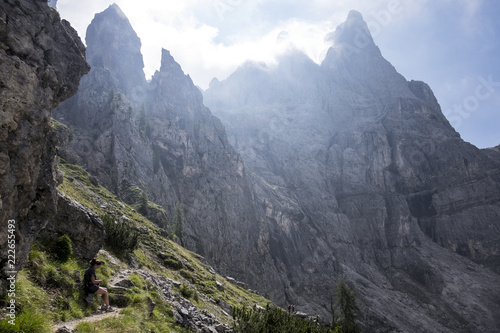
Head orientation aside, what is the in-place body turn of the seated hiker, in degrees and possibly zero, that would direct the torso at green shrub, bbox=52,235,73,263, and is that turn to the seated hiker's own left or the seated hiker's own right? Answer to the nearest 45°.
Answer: approximately 135° to the seated hiker's own left

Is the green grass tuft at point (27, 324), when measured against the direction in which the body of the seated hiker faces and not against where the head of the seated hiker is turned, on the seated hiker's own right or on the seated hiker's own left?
on the seated hiker's own right

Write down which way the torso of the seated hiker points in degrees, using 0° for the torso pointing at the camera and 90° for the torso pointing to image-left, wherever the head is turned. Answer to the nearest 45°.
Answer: approximately 270°

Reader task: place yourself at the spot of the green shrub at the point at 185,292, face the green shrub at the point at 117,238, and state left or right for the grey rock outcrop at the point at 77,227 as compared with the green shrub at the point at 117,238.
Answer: left

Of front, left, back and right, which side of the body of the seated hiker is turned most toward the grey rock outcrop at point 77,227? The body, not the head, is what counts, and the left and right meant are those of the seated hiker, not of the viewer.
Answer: left
